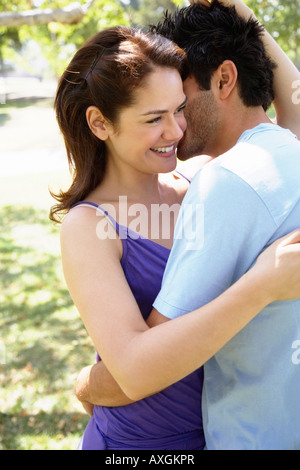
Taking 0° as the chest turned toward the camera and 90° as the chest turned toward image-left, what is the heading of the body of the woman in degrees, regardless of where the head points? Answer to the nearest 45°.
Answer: approximately 315°

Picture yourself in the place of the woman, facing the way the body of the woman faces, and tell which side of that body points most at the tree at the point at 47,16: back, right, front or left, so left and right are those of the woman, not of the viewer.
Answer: back
